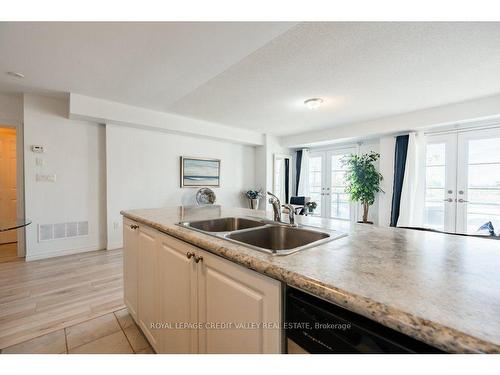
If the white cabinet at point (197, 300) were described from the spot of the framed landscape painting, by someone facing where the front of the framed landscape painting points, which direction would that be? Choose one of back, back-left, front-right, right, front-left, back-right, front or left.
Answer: front-right

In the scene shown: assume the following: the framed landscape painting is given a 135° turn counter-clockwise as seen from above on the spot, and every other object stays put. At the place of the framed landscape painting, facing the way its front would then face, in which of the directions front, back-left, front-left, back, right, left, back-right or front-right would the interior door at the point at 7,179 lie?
left

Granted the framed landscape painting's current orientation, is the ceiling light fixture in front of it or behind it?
in front

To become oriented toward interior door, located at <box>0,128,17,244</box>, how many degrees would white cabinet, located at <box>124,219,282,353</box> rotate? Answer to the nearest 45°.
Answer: approximately 90° to its right

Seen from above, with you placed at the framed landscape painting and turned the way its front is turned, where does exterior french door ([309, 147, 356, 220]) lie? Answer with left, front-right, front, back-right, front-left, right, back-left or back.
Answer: front-left

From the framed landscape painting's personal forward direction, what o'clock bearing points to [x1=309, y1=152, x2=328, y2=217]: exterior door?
The exterior door is roughly at 10 o'clock from the framed landscape painting.

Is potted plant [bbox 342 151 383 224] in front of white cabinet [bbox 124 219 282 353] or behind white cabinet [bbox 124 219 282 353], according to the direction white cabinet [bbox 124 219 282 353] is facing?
behind

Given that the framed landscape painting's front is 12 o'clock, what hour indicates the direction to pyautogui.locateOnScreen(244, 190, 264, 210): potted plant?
The potted plant is roughly at 10 o'clock from the framed landscape painting.

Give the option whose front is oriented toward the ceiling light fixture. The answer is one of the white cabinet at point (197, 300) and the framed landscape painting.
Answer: the framed landscape painting

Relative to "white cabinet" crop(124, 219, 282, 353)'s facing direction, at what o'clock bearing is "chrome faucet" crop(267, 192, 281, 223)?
The chrome faucet is roughly at 6 o'clock from the white cabinet.

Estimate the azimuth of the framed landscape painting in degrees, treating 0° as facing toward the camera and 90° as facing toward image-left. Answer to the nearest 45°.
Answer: approximately 315°

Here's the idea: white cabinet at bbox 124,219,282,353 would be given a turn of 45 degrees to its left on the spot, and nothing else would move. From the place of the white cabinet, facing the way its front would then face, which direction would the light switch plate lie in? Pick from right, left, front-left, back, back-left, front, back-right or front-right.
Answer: back-right

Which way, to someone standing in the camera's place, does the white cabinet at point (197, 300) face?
facing the viewer and to the left of the viewer

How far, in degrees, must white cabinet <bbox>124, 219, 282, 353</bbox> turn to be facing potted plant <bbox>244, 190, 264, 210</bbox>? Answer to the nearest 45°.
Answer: approximately 135° to its right

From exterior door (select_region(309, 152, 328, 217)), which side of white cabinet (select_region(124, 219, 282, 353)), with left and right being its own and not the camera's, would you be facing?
back

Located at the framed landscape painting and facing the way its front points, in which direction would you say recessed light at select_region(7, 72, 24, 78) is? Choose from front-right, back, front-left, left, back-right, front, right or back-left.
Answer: right

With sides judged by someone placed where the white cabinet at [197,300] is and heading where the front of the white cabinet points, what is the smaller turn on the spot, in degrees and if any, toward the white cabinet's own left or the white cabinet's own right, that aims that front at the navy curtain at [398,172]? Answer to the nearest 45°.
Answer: approximately 180°
